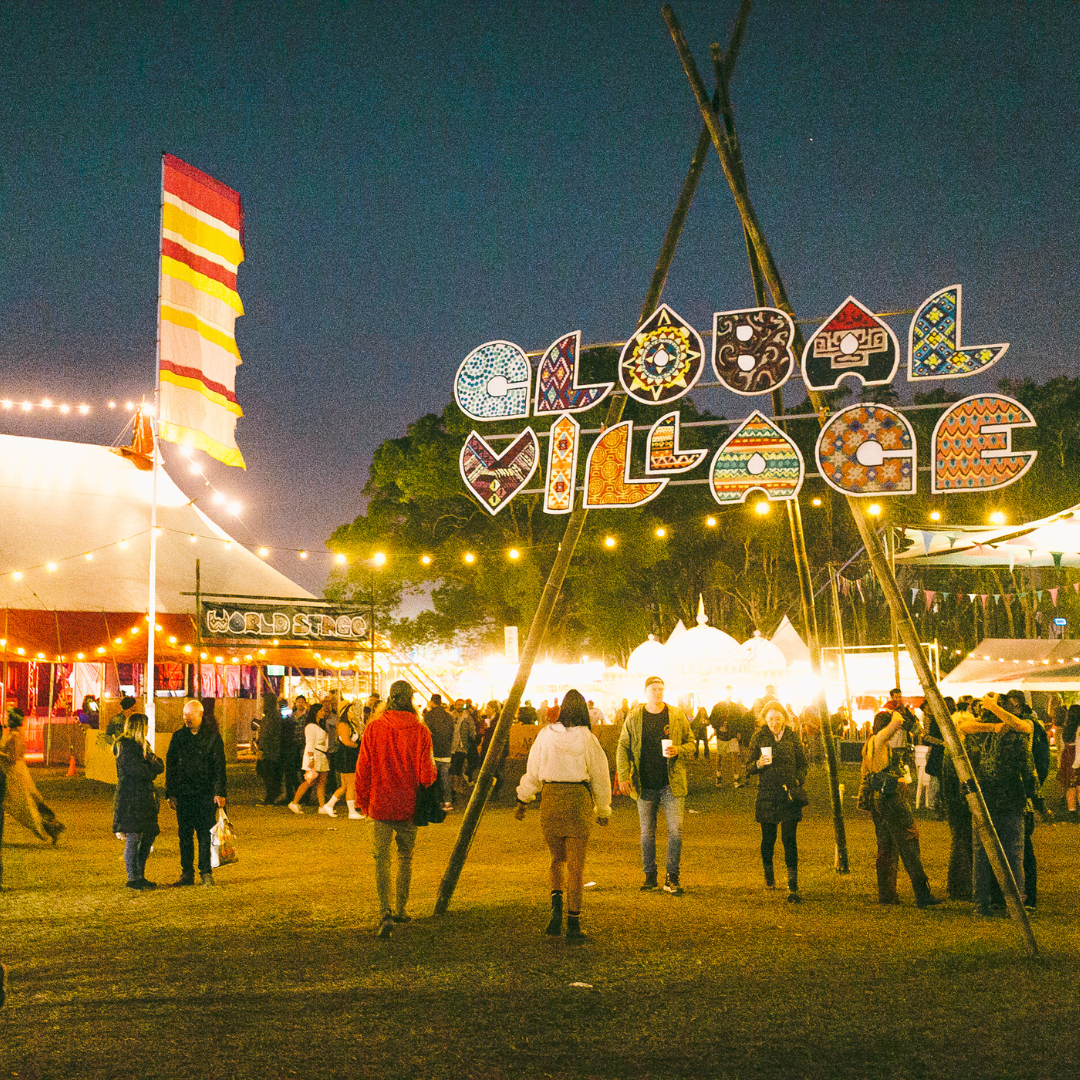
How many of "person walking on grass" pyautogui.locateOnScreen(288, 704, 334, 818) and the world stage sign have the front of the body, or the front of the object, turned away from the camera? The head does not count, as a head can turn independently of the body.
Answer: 0

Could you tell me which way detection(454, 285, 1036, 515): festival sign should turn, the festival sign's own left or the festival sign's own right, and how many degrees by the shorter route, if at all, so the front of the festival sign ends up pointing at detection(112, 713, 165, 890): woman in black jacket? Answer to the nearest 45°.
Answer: approximately 90° to the festival sign's own right

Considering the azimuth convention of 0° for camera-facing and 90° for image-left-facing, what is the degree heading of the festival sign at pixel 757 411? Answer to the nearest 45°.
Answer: approximately 0°

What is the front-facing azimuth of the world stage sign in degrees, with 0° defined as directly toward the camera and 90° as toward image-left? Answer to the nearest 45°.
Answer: approximately 0°

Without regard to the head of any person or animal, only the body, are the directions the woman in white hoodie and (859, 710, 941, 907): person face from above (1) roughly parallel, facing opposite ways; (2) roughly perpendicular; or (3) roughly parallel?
roughly perpendicular

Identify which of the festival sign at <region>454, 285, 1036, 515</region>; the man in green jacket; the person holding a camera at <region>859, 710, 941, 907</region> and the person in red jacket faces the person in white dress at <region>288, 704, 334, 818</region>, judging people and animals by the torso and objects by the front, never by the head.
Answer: the person in red jacket

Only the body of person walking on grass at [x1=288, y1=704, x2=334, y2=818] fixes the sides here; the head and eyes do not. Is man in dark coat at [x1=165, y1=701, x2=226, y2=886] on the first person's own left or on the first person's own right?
on the first person's own right
